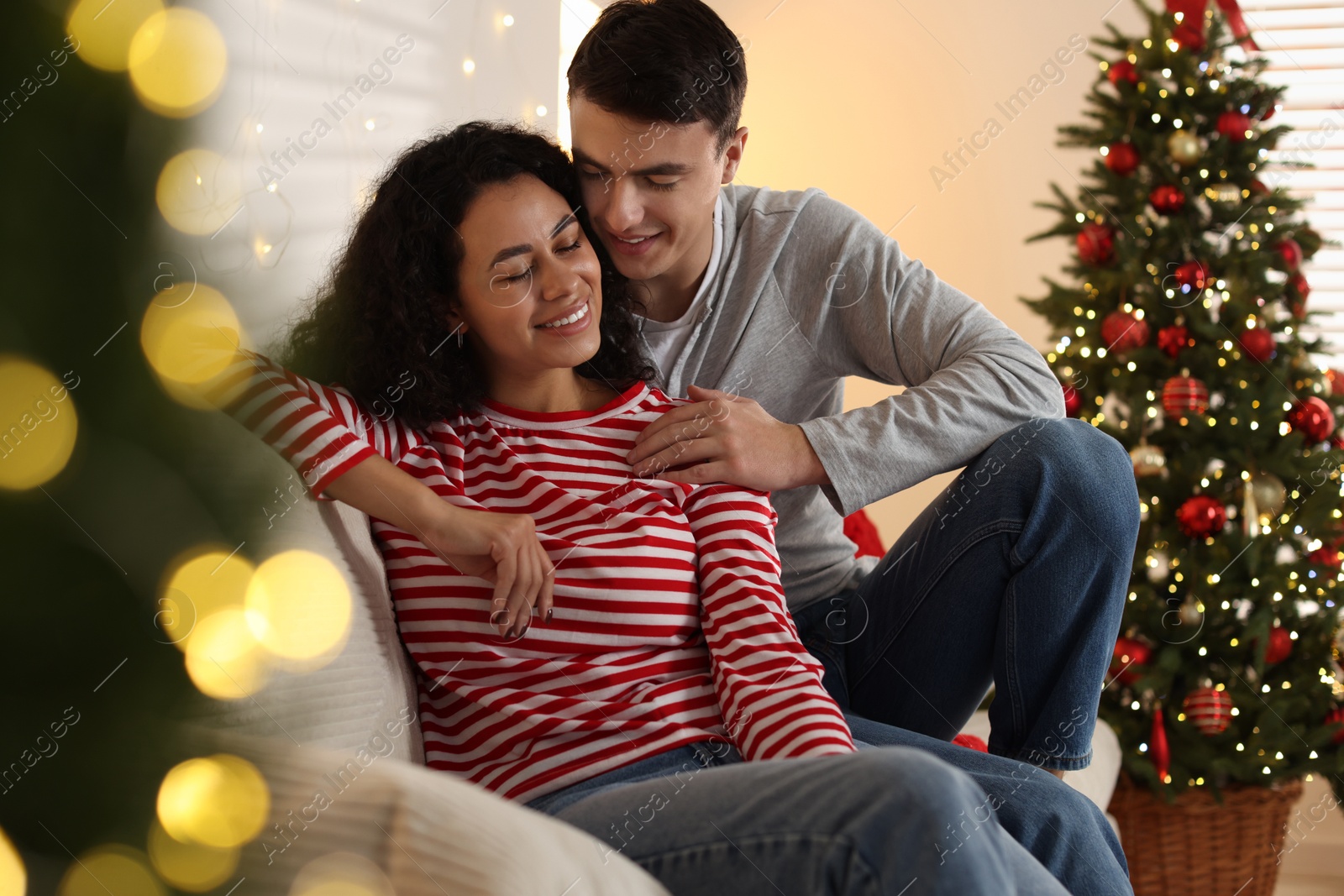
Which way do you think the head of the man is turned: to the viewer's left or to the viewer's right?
to the viewer's left

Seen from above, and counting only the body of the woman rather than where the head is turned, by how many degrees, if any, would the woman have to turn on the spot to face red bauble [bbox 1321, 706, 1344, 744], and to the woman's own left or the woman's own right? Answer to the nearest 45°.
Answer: approximately 90° to the woman's own left

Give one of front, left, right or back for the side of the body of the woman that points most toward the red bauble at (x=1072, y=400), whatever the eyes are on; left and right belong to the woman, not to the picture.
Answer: left

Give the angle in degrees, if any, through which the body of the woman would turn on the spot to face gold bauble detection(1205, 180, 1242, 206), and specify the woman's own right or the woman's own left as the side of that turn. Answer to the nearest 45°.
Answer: approximately 90° to the woman's own left

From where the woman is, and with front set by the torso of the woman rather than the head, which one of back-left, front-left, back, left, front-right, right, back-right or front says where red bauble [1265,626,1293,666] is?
left

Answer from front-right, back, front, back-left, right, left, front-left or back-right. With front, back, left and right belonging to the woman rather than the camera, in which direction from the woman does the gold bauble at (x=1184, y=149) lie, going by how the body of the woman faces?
left

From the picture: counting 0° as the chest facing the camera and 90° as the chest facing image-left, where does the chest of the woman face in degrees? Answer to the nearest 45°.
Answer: approximately 315°

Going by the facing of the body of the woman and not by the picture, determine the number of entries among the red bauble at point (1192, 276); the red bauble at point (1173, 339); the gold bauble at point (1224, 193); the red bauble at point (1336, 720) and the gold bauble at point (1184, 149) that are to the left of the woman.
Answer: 5

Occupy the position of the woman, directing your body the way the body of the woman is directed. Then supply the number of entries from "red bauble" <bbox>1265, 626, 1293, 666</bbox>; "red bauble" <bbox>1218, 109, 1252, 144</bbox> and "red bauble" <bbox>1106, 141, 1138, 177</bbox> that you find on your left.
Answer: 3

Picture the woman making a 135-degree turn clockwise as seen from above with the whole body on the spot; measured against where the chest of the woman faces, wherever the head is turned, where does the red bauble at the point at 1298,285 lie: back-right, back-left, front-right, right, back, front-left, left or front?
back-right

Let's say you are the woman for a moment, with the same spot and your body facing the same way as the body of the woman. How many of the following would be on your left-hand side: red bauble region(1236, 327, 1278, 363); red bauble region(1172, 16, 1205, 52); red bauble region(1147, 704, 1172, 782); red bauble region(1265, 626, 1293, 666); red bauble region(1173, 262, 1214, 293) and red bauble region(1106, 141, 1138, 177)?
6

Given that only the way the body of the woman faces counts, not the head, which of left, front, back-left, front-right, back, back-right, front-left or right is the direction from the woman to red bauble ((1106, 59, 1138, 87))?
left

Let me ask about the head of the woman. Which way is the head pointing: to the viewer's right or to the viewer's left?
to the viewer's right

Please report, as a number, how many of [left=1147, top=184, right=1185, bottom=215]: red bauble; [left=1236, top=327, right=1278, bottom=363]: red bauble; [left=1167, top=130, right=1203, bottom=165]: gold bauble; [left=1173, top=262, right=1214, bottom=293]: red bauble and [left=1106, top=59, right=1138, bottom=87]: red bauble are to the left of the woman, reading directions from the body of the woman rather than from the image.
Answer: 5

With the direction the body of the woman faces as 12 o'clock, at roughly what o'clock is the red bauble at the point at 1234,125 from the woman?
The red bauble is roughly at 9 o'clock from the woman.

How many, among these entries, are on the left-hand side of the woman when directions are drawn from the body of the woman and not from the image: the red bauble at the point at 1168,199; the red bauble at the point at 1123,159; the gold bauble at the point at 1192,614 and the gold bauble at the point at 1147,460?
4

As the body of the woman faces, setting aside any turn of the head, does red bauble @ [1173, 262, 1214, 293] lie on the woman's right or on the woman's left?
on the woman's left
